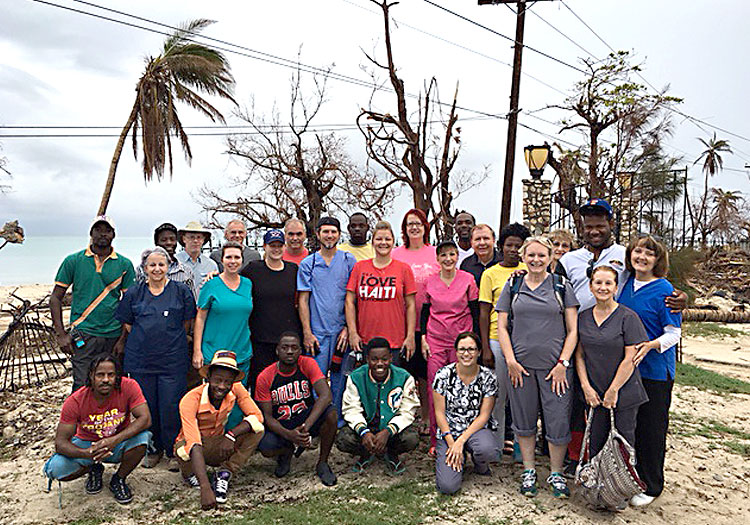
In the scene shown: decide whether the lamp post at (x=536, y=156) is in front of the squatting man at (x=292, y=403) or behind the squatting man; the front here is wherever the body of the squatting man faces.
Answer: behind

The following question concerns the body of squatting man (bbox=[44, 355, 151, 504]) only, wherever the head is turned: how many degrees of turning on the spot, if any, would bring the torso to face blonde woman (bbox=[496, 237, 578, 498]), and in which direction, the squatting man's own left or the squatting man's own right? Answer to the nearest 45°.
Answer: approximately 45° to the squatting man's own left

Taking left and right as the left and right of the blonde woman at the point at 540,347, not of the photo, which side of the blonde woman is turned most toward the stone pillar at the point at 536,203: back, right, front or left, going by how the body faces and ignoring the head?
back

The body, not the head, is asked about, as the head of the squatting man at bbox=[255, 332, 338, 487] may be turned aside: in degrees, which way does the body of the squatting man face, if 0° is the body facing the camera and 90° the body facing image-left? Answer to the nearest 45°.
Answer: approximately 0°

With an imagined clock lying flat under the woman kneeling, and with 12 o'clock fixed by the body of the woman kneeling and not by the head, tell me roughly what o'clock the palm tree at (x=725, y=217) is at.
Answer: The palm tree is roughly at 7 o'clock from the woman kneeling.

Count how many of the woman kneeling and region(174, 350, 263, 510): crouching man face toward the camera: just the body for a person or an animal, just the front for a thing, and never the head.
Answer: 2

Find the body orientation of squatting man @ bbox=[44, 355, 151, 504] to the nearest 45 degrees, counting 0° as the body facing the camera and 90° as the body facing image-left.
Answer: approximately 0°

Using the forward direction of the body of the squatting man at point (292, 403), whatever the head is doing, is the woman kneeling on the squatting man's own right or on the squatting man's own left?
on the squatting man's own left
